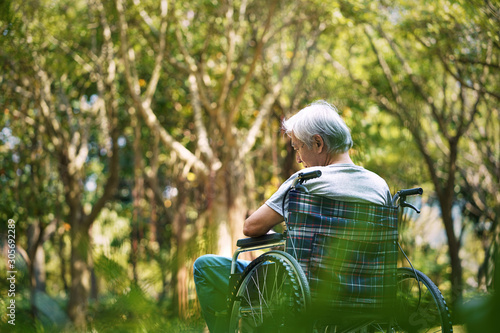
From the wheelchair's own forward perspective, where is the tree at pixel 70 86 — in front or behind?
in front

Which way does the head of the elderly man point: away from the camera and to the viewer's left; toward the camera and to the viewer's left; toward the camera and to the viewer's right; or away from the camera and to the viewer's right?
away from the camera and to the viewer's left

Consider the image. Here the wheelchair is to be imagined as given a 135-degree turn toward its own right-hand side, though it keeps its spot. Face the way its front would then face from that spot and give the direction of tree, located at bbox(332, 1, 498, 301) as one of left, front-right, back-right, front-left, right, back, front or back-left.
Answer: left

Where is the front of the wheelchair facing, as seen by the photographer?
facing away from the viewer and to the left of the viewer
